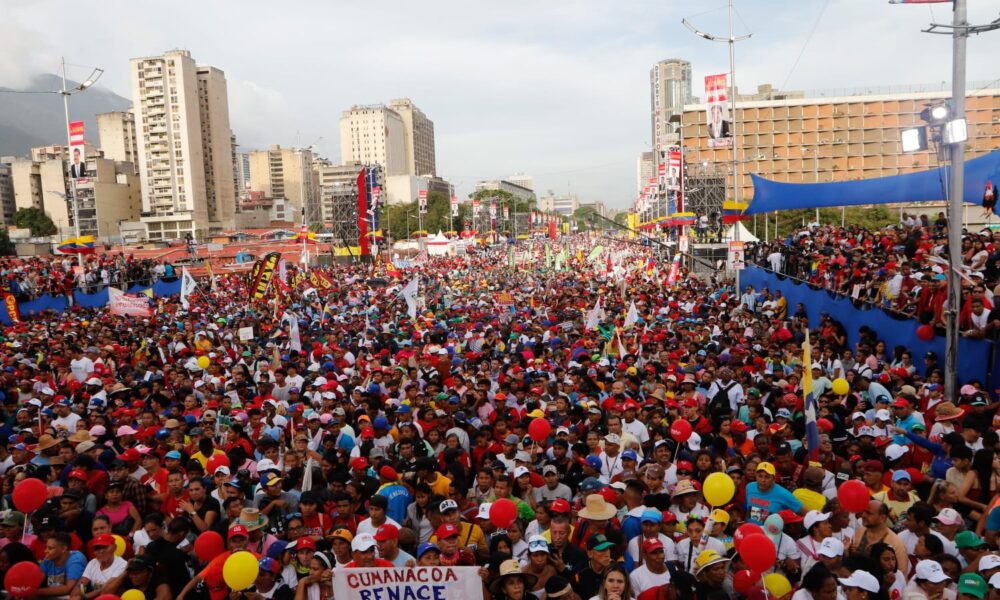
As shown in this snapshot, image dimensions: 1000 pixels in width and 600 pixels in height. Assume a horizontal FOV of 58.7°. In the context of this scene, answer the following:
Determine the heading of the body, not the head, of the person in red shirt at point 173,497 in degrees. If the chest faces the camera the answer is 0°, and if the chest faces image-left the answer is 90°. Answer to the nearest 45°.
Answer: approximately 0°

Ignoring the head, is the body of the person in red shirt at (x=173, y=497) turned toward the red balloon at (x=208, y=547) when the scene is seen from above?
yes

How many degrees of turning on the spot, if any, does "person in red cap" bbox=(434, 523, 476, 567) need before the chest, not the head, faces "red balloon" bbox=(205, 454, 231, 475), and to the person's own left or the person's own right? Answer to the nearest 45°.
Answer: approximately 135° to the person's own right

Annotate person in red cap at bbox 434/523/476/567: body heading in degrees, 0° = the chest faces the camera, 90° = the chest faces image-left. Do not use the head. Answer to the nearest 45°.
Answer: approximately 0°

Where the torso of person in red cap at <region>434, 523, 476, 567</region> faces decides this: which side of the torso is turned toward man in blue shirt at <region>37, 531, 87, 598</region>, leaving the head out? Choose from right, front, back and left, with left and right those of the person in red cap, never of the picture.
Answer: right

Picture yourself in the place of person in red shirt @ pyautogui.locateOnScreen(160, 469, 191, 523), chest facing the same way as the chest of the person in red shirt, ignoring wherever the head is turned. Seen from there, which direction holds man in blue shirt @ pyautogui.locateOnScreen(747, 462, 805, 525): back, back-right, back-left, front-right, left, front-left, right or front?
front-left

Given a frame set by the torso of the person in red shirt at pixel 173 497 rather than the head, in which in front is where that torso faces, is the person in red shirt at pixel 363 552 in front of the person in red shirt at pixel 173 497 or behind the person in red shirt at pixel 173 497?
in front

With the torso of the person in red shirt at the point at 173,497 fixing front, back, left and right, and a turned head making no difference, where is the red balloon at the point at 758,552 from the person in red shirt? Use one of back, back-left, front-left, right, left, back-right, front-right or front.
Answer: front-left

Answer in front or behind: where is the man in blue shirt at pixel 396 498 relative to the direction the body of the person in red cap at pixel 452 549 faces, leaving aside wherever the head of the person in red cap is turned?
behind

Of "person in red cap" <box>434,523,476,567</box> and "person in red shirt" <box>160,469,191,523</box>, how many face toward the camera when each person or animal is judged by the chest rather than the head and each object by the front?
2

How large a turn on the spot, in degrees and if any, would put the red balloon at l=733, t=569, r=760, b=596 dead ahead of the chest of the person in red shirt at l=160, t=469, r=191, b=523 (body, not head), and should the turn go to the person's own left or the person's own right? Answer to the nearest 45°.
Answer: approximately 45° to the person's own left

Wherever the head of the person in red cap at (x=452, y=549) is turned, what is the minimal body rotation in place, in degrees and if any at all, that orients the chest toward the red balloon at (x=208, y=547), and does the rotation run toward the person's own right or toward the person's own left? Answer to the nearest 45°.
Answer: approximately 90° to the person's own right

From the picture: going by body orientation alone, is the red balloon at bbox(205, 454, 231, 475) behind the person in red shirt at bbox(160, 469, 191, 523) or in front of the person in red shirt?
behind

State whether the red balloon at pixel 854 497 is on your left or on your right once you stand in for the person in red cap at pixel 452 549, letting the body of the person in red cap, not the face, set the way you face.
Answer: on your left

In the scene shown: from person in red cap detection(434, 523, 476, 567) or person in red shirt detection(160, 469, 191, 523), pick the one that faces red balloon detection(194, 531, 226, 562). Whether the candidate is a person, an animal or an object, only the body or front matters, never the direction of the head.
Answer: the person in red shirt
